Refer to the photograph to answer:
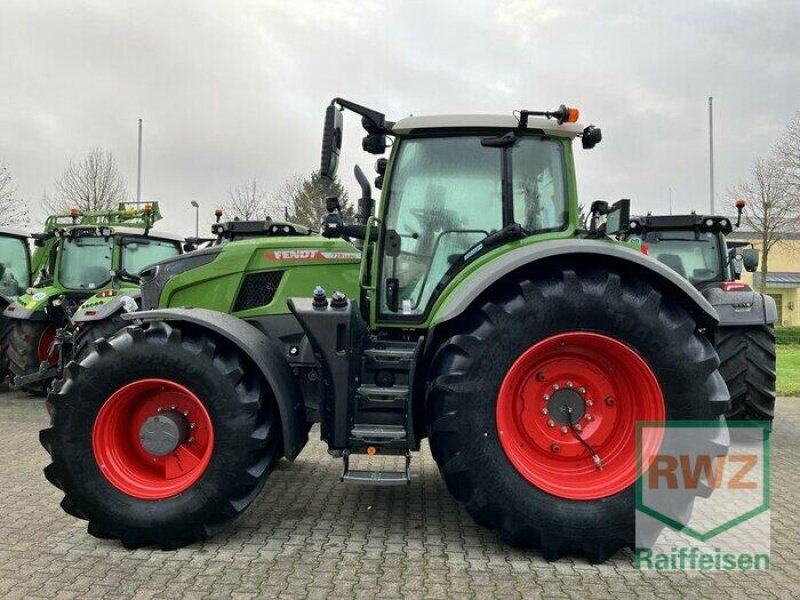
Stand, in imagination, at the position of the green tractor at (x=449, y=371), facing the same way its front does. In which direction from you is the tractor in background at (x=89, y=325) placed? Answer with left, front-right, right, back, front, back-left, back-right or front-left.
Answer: front-right

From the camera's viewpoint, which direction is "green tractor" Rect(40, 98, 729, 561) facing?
to the viewer's left

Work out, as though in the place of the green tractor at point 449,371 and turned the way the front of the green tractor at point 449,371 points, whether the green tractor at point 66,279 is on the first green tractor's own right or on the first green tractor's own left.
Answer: on the first green tractor's own right

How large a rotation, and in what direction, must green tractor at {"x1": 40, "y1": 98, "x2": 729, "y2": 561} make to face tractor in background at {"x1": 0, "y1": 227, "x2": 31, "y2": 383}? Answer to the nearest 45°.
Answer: approximately 45° to its right
